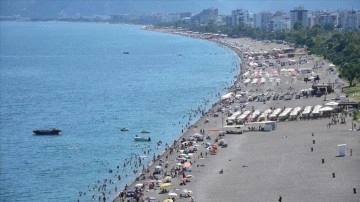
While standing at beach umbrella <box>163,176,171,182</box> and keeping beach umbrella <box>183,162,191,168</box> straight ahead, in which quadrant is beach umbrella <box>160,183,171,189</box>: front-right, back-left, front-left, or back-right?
back-right
